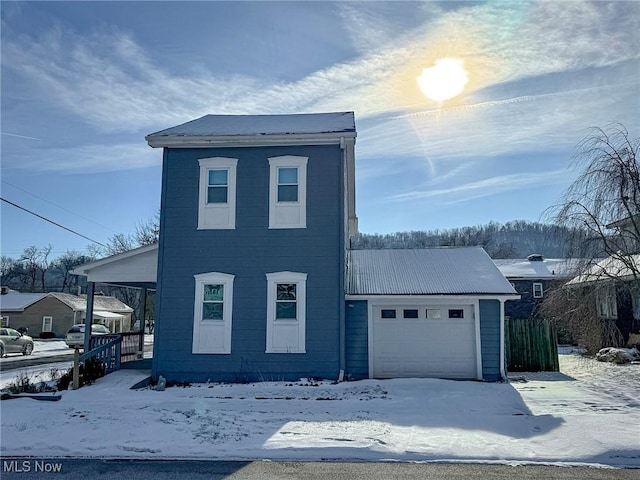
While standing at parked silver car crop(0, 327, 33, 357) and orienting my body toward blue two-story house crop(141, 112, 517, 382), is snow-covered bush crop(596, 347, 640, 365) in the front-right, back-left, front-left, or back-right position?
front-left

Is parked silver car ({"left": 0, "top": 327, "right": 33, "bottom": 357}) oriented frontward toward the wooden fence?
no

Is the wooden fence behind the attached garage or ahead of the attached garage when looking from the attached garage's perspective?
behind

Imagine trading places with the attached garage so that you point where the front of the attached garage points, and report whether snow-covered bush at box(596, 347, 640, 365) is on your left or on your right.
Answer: on your left

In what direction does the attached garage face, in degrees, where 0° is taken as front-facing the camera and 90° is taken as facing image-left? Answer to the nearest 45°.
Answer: approximately 0°

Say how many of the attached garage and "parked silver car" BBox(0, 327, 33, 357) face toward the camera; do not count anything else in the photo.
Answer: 1

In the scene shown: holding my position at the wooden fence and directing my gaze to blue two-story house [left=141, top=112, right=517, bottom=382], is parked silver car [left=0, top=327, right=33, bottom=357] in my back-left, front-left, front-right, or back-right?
front-right

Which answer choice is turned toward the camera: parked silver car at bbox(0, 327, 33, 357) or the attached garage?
the attached garage
